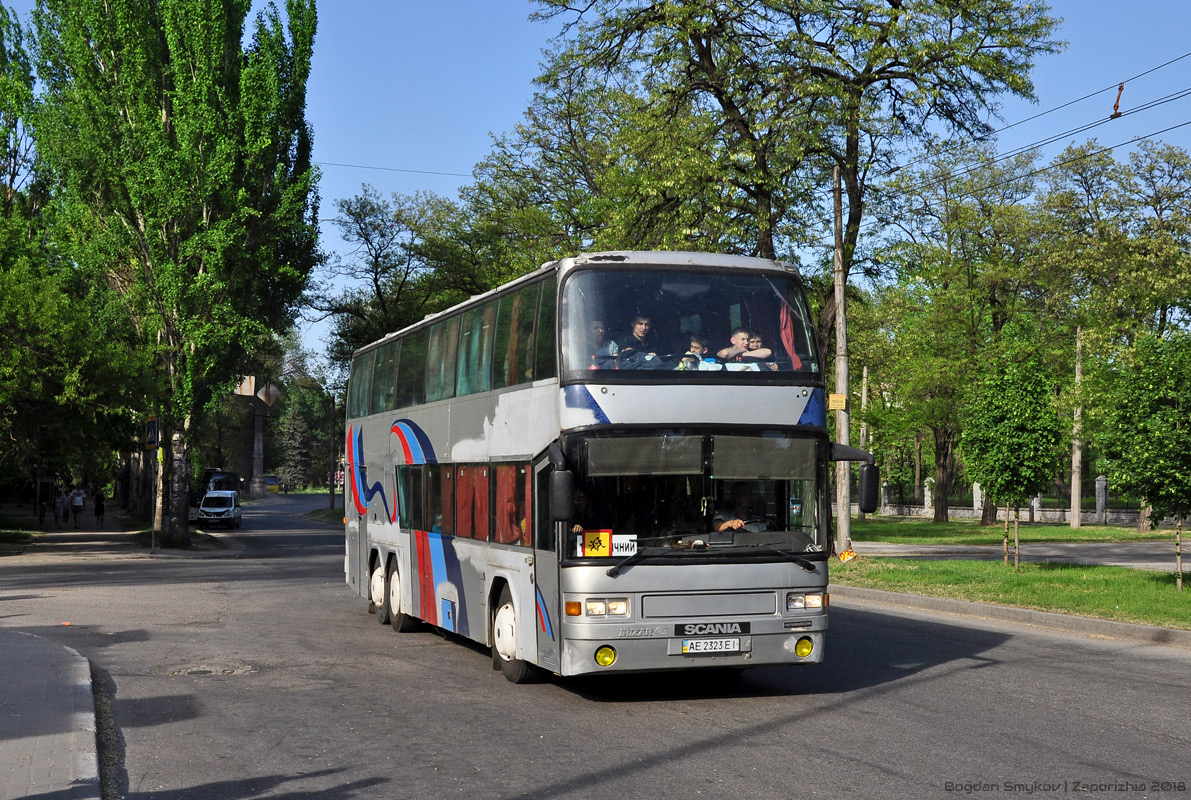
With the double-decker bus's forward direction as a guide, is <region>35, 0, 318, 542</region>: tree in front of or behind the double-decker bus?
behind

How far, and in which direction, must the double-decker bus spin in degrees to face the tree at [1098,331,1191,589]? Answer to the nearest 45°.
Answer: approximately 90° to its left

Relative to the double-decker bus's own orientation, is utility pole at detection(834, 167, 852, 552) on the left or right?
on its left

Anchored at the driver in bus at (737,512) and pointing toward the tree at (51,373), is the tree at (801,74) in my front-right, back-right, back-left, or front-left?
front-right

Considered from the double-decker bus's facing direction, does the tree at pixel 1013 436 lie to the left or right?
on its left

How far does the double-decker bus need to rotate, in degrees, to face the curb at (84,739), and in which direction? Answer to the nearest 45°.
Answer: approximately 90° to its right

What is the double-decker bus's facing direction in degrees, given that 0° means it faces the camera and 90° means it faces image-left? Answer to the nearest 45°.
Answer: approximately 315°

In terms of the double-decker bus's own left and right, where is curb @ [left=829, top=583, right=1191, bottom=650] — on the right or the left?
on its left
